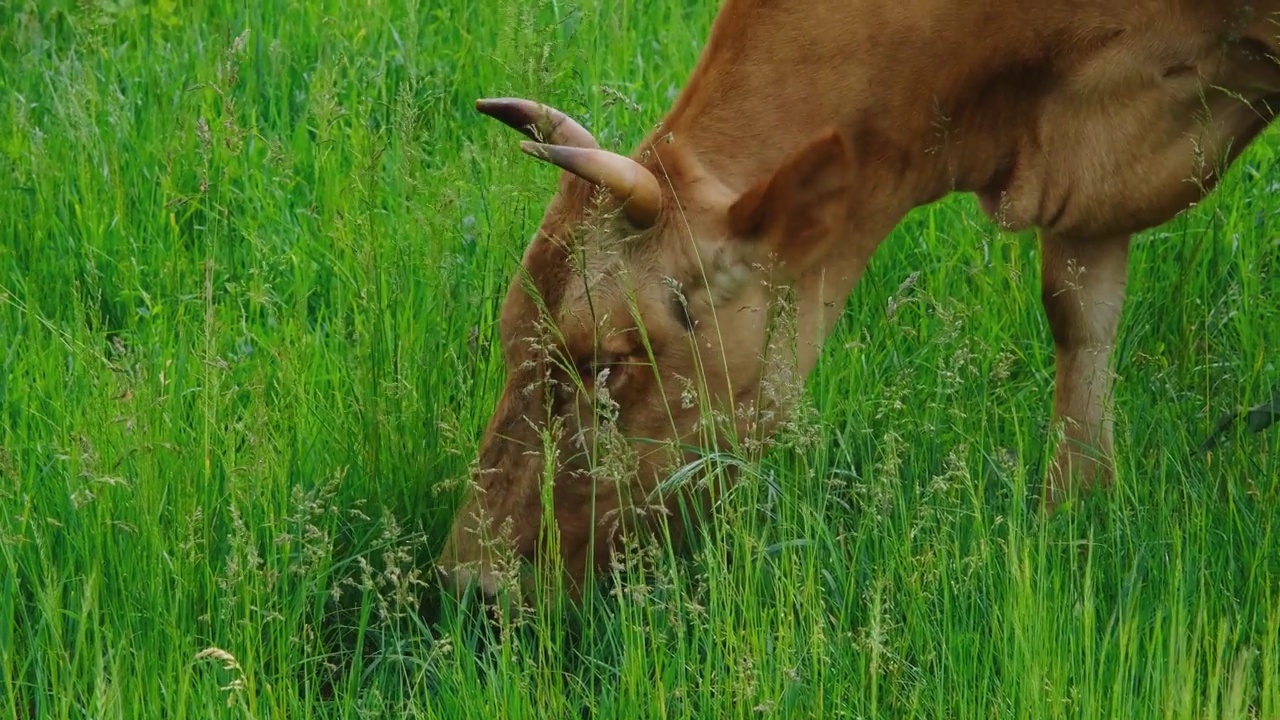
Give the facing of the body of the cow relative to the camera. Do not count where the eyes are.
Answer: to the viewer's left
